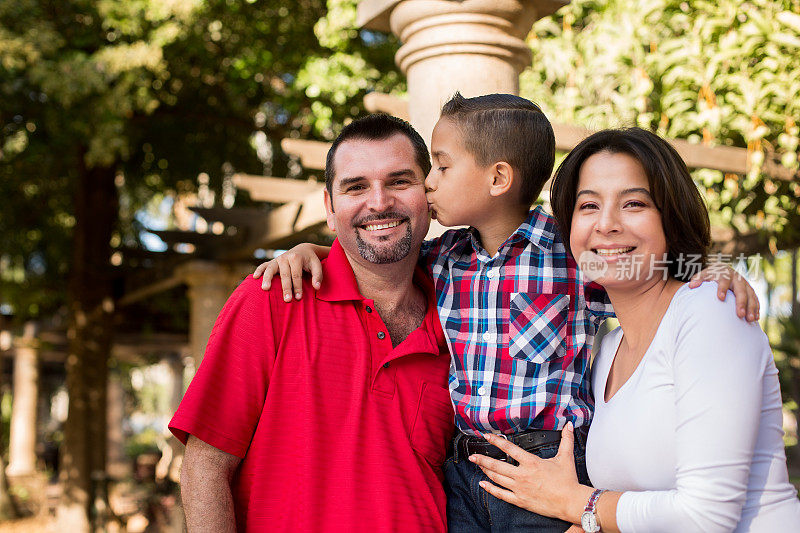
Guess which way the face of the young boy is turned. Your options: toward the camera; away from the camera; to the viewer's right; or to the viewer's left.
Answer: to the viewer's left

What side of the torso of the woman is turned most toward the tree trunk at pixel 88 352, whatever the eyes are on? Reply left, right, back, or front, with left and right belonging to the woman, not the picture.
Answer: right

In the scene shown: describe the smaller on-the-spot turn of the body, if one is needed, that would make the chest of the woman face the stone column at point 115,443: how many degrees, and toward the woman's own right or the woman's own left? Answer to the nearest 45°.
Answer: approximately 90° to the woman's own right

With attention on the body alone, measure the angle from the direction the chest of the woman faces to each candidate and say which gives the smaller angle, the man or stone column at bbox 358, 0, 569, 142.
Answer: the man

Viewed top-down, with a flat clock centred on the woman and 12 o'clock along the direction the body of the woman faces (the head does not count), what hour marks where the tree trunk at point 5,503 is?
The tree trunk is roughly at 3 o'clock from the woman.

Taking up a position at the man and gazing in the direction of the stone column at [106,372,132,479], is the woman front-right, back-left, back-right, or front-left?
back-right

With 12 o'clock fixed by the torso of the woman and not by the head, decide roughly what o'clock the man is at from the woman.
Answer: The man is roughly at 2 o'clock from the woman.

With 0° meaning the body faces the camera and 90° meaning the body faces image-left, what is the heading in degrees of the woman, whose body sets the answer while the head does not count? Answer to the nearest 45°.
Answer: approximately 45°

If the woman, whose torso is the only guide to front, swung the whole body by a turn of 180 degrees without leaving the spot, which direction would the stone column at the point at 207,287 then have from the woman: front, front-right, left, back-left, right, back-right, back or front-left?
left

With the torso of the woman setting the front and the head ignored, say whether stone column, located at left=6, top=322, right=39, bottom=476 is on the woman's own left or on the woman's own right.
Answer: on the woman's own right

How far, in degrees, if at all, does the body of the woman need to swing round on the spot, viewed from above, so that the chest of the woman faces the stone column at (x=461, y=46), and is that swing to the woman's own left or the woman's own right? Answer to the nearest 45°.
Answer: approximately 90° to the woman's own right

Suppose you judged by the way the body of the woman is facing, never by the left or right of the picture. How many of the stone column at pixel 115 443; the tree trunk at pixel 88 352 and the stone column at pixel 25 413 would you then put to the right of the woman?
3
